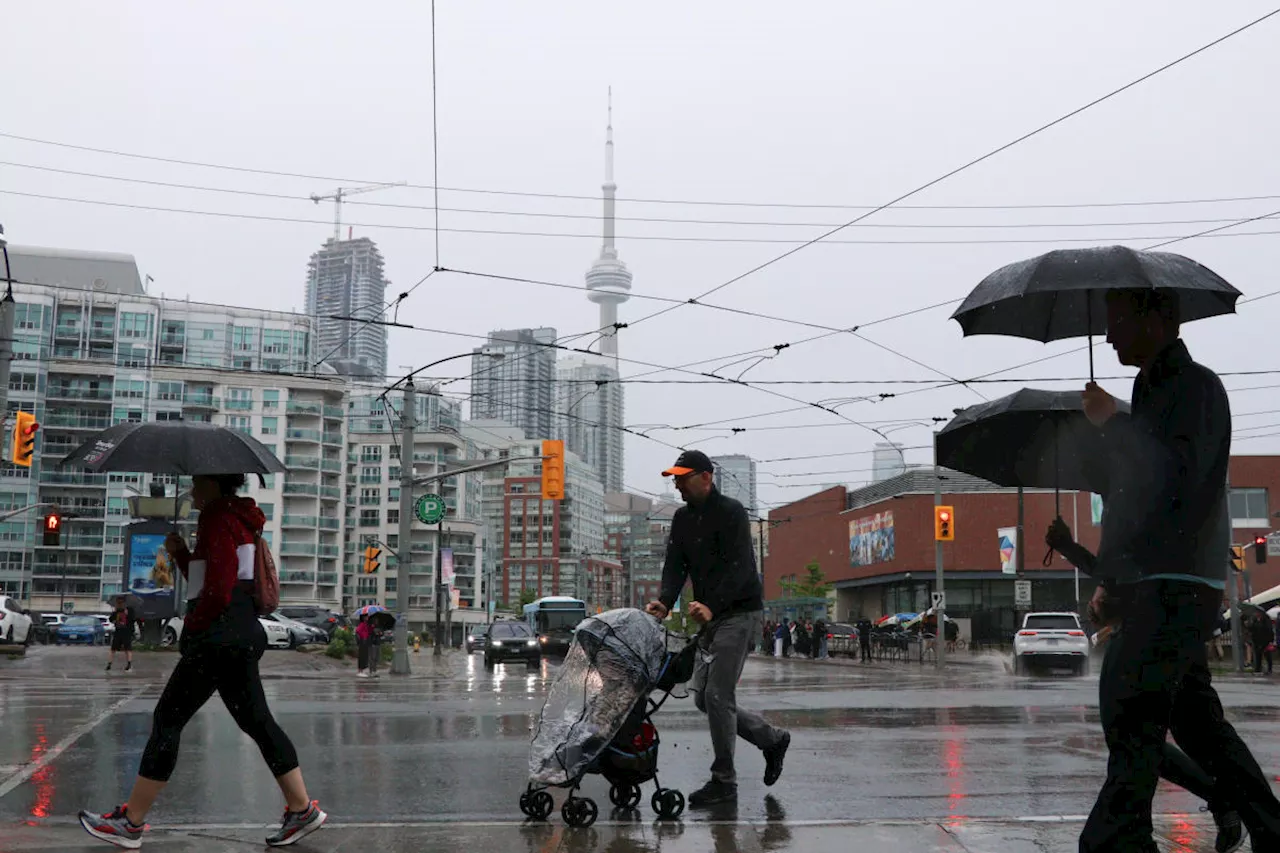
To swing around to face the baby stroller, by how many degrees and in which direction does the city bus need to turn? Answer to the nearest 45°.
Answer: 0° — it already faces it

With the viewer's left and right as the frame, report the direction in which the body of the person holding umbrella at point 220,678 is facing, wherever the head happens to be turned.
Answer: facing to the left of the viewer

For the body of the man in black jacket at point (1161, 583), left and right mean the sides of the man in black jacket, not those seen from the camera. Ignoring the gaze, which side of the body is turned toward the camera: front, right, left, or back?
left

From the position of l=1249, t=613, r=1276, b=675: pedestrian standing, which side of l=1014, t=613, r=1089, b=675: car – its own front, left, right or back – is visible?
right

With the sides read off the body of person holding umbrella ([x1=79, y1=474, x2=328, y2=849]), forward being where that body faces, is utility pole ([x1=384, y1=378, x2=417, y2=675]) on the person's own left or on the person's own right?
on the person's own right

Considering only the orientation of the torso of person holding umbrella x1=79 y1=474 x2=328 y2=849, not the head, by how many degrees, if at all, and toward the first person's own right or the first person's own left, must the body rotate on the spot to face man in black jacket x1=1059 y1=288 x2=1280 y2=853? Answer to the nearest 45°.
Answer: approximately 135° to the first person's own left

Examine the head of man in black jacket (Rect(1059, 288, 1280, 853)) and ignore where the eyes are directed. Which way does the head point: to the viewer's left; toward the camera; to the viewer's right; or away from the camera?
to the viewer's left

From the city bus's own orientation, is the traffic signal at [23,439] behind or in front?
in front

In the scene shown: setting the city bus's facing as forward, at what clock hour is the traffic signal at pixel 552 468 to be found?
The traffic signal is roughly at 12 o'clock from the city bus.
